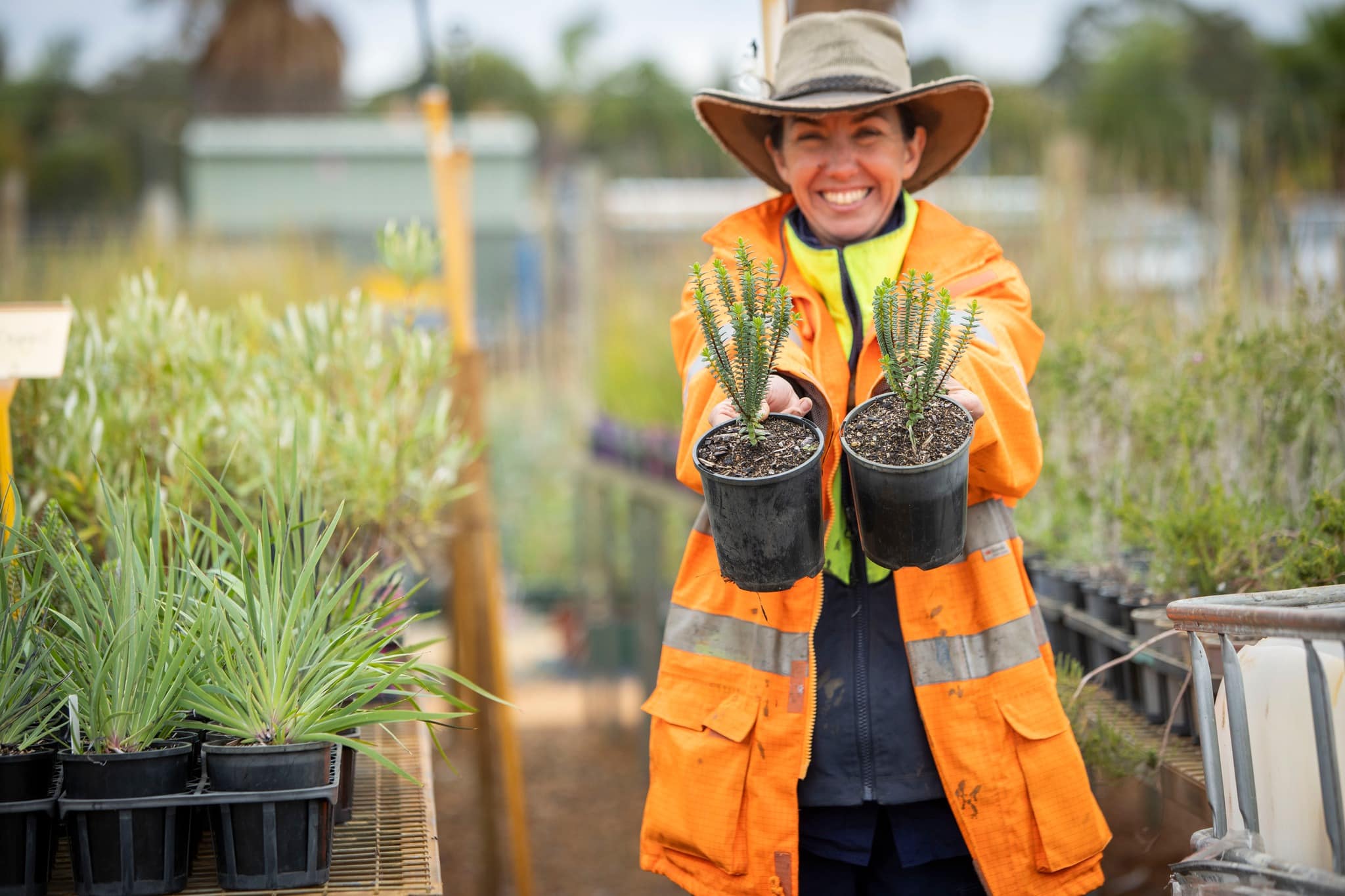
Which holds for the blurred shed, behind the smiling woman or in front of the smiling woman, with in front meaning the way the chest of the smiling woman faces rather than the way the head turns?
behind

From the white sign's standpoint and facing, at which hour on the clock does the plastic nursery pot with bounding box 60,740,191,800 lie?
The plastic nursery pot is roughly at 12 o'clock from the white sign.

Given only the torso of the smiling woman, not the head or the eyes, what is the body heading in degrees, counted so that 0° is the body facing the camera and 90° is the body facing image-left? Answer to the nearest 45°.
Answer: approximately 0°

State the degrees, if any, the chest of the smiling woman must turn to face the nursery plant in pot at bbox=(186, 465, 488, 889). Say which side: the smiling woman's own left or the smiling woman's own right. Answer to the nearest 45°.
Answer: approximately 45° to the smiling woman's own right

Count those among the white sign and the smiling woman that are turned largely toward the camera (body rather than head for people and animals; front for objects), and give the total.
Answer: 2

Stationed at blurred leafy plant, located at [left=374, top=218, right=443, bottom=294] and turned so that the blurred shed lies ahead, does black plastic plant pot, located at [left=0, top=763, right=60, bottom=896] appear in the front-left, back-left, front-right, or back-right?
back-left

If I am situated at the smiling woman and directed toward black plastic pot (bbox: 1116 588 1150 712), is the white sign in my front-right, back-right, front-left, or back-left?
back-left

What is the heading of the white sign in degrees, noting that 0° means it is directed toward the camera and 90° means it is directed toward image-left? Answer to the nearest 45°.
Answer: approximately 0°

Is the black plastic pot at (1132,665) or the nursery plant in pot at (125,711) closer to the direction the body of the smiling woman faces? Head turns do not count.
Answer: the nursery plant in pot
